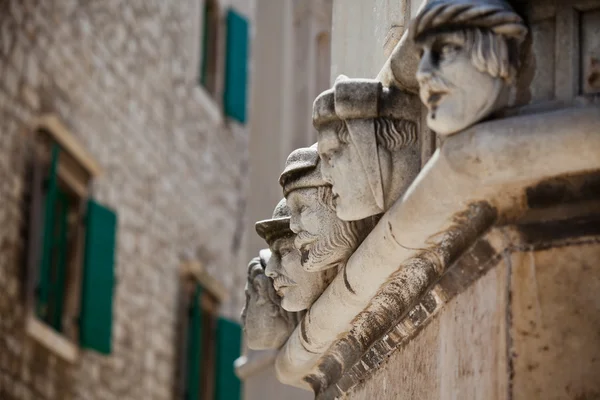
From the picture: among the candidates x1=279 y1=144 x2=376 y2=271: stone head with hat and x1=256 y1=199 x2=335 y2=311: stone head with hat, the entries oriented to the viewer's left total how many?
2

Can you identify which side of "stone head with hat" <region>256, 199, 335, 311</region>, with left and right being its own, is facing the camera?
left

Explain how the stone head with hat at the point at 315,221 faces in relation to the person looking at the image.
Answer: facing to the left of the viewer

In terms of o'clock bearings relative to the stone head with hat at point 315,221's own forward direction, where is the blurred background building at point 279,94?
The blurred background building is roughly at 3 o'clock from the stone head with hat.

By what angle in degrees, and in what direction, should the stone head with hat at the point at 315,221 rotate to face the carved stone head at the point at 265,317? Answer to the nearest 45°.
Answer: approximately 90° to its right

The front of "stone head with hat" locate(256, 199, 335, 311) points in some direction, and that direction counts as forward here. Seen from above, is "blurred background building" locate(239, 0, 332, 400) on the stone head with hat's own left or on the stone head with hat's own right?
on the stone head with hat's own right

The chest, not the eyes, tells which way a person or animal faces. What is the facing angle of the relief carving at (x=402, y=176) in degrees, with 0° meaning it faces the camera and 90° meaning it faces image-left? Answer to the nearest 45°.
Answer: approximately 90°
